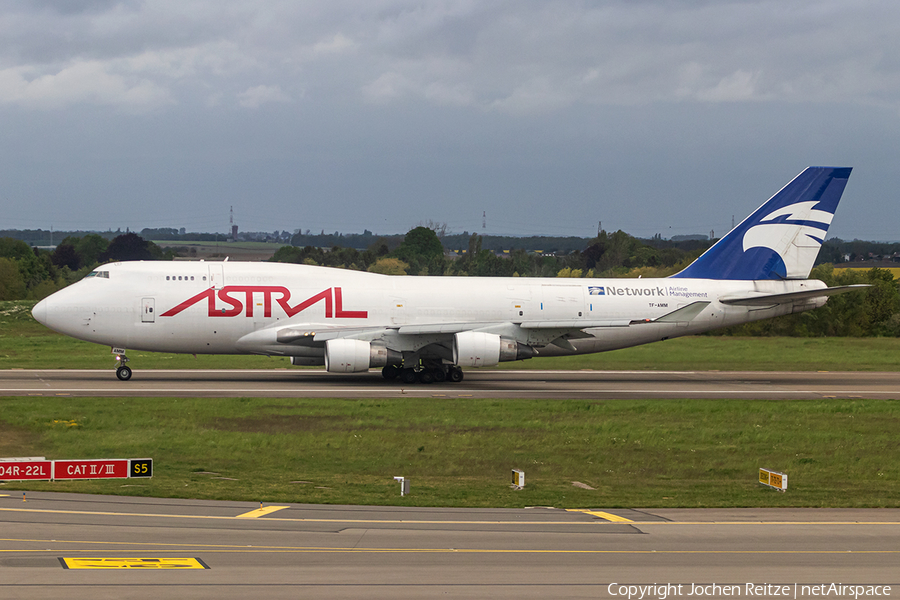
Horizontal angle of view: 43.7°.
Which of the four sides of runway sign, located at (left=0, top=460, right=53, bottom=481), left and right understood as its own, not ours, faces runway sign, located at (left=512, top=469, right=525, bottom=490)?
left

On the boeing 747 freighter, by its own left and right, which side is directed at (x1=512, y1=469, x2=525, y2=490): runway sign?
left

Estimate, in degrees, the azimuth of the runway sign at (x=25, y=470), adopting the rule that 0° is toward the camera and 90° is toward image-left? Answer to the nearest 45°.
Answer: approximately 0°

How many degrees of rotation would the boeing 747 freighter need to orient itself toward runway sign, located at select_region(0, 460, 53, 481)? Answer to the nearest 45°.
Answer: approximately 90° to its left

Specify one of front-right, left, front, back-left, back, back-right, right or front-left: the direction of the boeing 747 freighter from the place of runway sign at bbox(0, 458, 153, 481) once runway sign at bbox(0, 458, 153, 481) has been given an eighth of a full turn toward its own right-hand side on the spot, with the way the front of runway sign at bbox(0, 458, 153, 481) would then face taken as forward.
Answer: back

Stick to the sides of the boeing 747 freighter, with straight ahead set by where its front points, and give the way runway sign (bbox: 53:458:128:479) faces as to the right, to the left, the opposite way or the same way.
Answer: to the left

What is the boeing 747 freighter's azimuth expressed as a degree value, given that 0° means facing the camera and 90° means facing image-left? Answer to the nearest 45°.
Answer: approximately 90°

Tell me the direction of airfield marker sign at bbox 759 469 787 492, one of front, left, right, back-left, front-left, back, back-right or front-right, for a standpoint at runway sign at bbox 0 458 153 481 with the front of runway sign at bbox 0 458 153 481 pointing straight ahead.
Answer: left

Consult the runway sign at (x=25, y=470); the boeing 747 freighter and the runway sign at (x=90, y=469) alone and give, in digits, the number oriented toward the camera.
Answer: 2
